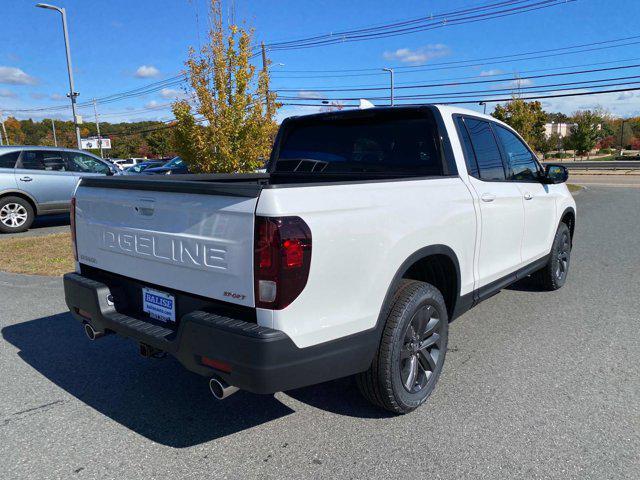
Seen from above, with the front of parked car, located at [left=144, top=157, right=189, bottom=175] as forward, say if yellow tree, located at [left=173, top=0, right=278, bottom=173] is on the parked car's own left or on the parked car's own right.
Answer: on the parked car's own left

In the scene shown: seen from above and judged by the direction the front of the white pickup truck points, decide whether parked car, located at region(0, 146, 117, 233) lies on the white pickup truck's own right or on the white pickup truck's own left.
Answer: on the white pickup truck's own left

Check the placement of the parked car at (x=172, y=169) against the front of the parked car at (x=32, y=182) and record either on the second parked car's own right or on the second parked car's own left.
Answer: on the second parked car's own left

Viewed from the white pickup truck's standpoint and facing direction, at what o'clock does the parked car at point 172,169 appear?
The parked car is roughly at 10 o'clock from the white pickup truck.

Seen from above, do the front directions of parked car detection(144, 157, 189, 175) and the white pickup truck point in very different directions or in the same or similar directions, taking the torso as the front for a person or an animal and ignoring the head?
very different directions

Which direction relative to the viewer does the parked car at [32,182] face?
to the viewer's right

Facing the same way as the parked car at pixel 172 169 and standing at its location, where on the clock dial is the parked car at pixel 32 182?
the parked car at pixel 32 182 is roughly at 11 o'clock from the parked car at pixel 172 169.

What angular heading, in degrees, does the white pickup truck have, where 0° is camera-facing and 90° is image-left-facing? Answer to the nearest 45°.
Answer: approximately 225°
